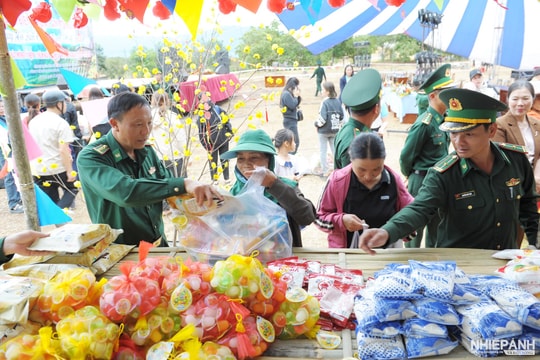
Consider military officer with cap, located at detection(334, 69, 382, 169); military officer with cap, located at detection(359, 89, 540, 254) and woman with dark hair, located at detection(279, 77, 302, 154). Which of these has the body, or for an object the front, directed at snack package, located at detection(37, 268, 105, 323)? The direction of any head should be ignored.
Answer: military officer with cap, located at detection(359, 89, 540, 254)

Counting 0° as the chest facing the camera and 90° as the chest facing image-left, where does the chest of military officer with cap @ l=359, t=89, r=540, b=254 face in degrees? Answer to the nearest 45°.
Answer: approximately 45°

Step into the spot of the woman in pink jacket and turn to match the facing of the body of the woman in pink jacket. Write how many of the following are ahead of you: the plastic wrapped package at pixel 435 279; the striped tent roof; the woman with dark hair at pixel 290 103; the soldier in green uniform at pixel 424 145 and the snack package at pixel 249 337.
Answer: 2

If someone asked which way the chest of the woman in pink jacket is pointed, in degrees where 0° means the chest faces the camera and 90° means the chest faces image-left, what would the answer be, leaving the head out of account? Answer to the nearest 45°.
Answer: approximately 0°

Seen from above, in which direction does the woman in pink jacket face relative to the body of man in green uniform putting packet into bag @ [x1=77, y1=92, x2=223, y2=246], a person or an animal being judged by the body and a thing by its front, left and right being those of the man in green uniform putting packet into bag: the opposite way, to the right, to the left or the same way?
to the right

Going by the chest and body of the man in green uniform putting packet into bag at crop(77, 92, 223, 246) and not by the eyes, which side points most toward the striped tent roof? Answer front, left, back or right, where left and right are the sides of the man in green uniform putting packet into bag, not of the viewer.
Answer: left

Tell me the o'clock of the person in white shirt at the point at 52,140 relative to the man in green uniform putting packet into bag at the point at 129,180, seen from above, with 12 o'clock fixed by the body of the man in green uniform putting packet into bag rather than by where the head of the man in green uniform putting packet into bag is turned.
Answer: The person in white shirt is roughly at 7 o'clock from the man in green uniform putting packet into bag.

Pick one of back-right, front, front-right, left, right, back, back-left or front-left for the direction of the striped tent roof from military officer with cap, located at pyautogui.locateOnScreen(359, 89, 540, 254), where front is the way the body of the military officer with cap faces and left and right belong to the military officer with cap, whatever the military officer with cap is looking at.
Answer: back-right
